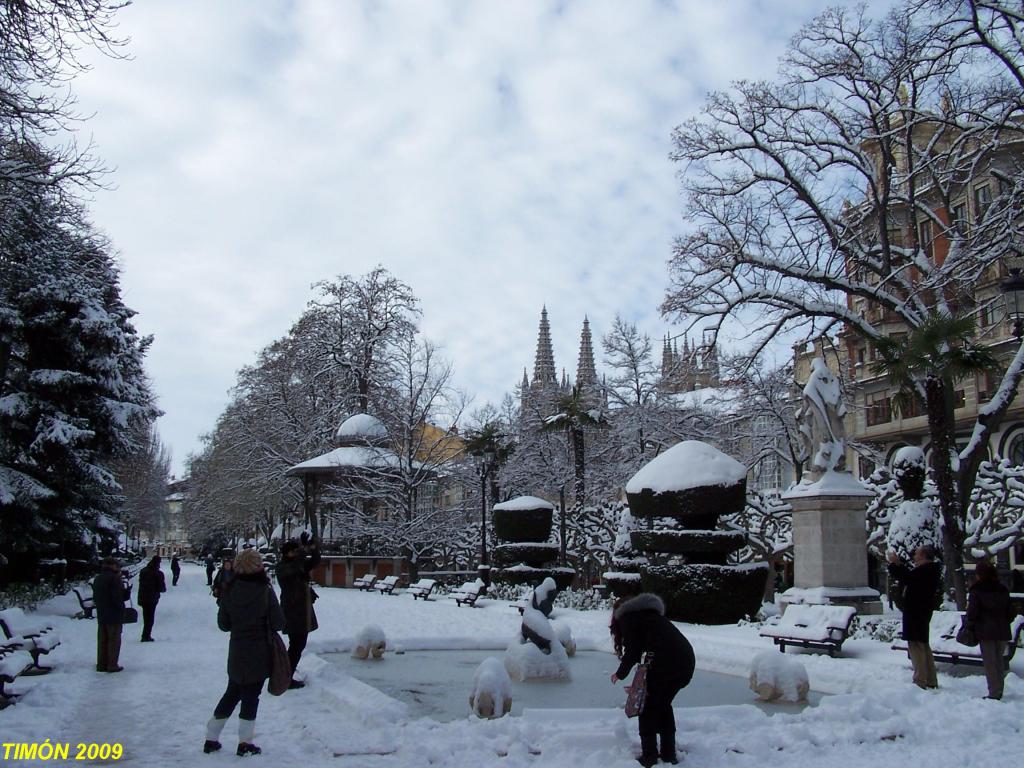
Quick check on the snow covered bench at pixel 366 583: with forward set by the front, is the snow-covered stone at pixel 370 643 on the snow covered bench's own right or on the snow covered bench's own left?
on the snow covered bench's own left

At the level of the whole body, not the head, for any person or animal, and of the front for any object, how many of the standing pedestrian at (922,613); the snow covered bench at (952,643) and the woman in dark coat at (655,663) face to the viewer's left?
2

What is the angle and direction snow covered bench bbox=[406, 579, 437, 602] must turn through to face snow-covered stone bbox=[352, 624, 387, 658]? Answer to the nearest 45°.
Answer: approximately 45° to its left

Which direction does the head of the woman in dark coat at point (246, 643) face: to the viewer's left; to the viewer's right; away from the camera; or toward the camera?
away from the camera

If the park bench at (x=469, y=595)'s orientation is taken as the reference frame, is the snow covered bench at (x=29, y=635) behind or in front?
in front

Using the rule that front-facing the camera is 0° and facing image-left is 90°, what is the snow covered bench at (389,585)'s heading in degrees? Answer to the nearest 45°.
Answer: approximately 45°

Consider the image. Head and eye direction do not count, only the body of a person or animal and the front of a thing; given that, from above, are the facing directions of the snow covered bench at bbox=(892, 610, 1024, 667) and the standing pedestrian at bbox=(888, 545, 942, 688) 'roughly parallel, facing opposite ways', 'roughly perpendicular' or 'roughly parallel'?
roughly perpendicular

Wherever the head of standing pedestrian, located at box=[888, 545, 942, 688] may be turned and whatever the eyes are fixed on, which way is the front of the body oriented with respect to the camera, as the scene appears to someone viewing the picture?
to the viewer's left

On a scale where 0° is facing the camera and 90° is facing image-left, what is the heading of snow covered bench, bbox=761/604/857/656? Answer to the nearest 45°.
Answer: approximately 45°

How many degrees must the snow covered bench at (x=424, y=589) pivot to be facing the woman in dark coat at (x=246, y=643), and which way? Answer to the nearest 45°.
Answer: approximately 45° to its left

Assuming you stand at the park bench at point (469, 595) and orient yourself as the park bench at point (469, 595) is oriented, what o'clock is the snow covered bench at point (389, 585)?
The snow covered bench is roughly at 4 o'clock from the park bench.

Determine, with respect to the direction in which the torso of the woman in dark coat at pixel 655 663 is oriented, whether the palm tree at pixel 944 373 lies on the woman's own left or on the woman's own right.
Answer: on the woman's own right
